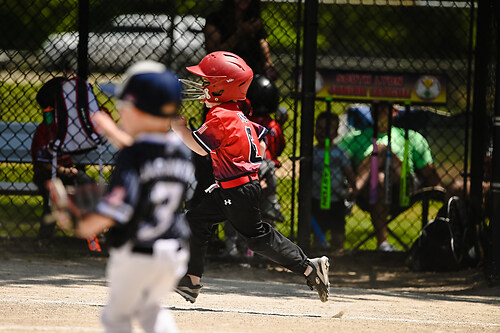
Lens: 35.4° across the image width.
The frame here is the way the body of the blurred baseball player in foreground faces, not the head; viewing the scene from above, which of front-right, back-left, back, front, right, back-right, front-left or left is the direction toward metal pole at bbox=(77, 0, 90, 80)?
front-right

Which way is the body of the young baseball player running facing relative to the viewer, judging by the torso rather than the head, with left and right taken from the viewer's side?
facing to the left of the viewer

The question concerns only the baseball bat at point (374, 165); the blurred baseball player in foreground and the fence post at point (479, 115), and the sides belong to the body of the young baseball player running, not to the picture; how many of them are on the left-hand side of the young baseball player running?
1

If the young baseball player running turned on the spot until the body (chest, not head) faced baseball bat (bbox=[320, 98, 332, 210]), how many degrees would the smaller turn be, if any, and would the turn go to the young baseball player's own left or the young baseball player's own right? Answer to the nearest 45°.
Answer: approximately 90° to the young baseball player's own right

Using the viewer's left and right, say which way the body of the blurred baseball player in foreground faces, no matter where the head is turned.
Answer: facing away from the viewer and to the left of the viewer

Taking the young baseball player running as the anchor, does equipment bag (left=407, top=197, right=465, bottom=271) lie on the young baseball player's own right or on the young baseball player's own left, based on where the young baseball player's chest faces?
on the young baseball player's own right

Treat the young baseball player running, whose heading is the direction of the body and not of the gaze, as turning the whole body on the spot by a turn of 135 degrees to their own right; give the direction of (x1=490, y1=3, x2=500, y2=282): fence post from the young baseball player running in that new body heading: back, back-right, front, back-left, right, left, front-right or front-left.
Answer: front
